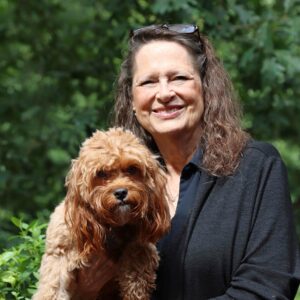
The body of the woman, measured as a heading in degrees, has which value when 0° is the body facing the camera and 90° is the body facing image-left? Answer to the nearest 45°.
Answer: approximately 45°

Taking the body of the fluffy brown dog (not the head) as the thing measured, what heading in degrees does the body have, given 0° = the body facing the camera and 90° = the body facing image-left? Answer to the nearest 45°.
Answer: approximately 0°
